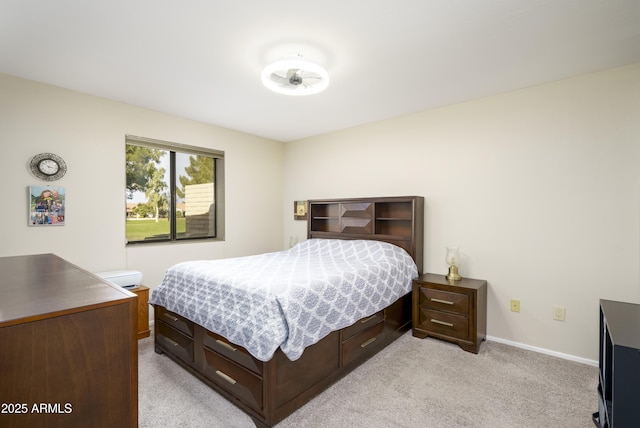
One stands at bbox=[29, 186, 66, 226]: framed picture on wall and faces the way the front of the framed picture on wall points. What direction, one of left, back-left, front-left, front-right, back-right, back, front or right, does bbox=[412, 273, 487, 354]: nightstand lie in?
front-left

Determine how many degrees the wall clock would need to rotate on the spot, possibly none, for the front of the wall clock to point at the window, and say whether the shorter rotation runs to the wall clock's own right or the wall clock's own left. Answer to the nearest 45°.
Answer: approximately 90° to the wall clock's own left

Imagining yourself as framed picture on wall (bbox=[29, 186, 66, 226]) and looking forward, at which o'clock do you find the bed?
The bed is roughly at 11 o'clock from the framed picture on wall.

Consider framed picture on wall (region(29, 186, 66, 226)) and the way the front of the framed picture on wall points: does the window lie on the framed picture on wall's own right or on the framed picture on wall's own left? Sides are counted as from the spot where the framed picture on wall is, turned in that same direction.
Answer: on the framed picture on wall's own left

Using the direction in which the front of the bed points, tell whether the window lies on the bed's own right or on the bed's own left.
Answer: on the bed's own right

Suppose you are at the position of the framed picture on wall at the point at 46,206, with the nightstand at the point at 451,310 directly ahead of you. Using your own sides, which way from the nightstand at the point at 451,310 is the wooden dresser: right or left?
right

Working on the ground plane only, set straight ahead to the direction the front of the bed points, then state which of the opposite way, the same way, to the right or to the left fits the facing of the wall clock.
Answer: to the left

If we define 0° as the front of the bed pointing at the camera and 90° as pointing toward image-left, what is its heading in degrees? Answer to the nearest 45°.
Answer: approximately 45°

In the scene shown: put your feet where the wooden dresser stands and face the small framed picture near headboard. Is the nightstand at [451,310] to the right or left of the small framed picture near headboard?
right

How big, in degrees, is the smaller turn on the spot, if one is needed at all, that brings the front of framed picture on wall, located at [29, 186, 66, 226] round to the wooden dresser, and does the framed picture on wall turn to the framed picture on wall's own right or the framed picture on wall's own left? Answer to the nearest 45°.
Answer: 0° — it already faces it

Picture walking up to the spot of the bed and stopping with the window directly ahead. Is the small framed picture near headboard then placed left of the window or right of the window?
right

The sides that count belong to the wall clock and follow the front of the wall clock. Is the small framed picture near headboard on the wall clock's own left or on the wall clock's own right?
on the wall clock's own left

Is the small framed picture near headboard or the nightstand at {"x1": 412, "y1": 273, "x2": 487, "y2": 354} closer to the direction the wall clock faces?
the nightstand

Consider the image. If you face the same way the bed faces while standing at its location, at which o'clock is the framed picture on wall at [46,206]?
The framed picture on wall is roughly at 2 o'clock from the bed.

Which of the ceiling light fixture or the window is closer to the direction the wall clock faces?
the ceiling light fixture
